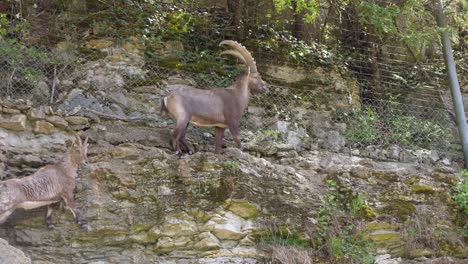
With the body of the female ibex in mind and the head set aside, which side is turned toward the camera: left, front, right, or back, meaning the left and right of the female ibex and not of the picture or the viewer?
right

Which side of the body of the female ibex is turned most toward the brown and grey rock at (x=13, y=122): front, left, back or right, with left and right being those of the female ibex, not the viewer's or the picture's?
left

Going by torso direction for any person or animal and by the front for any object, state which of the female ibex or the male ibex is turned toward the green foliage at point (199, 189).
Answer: the female ibex

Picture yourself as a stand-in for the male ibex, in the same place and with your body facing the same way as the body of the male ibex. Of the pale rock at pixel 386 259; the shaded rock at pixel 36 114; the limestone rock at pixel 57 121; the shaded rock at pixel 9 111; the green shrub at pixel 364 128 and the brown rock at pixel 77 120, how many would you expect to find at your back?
4

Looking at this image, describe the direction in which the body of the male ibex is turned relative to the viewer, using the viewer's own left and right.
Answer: facing to the right of the viewer

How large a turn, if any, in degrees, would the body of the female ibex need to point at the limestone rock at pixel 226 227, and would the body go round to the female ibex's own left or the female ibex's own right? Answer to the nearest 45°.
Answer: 0° — it already faces it

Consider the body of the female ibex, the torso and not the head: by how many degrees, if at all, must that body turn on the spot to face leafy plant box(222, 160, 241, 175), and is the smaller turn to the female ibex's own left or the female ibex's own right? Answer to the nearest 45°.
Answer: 0° — it already faces it

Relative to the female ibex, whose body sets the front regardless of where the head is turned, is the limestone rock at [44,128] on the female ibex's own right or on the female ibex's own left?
on the female ibex's own left

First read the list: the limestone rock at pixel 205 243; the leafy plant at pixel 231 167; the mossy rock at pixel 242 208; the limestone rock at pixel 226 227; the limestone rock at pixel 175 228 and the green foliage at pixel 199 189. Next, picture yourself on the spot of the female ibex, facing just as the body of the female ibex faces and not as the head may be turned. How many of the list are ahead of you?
6

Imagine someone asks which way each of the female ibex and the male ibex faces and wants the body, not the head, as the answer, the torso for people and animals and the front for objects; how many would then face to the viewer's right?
2

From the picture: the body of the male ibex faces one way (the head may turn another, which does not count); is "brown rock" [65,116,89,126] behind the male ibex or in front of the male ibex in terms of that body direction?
behind

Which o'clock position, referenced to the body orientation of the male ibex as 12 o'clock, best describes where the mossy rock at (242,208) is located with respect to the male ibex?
The mossy rock is roughly at 2 o'clock from the male ibex.

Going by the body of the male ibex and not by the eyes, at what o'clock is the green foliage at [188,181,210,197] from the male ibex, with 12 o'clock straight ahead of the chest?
The green foliage is roughly at 3 o'clock from the male ibex.

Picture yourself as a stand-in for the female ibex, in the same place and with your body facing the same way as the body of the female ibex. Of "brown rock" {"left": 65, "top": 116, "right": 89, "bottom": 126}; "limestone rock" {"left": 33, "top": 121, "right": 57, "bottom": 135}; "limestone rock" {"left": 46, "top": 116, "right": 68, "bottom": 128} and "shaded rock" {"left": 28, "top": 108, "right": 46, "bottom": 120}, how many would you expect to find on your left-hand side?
4

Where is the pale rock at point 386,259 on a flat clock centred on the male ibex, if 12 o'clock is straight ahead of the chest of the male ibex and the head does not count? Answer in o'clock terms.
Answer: The pale rock is roughly at 1 o'clock from the male ibex.

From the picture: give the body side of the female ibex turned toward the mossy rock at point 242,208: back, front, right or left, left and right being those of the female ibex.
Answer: front

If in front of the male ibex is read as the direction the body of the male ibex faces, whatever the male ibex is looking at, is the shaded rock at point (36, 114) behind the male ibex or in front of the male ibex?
behind
